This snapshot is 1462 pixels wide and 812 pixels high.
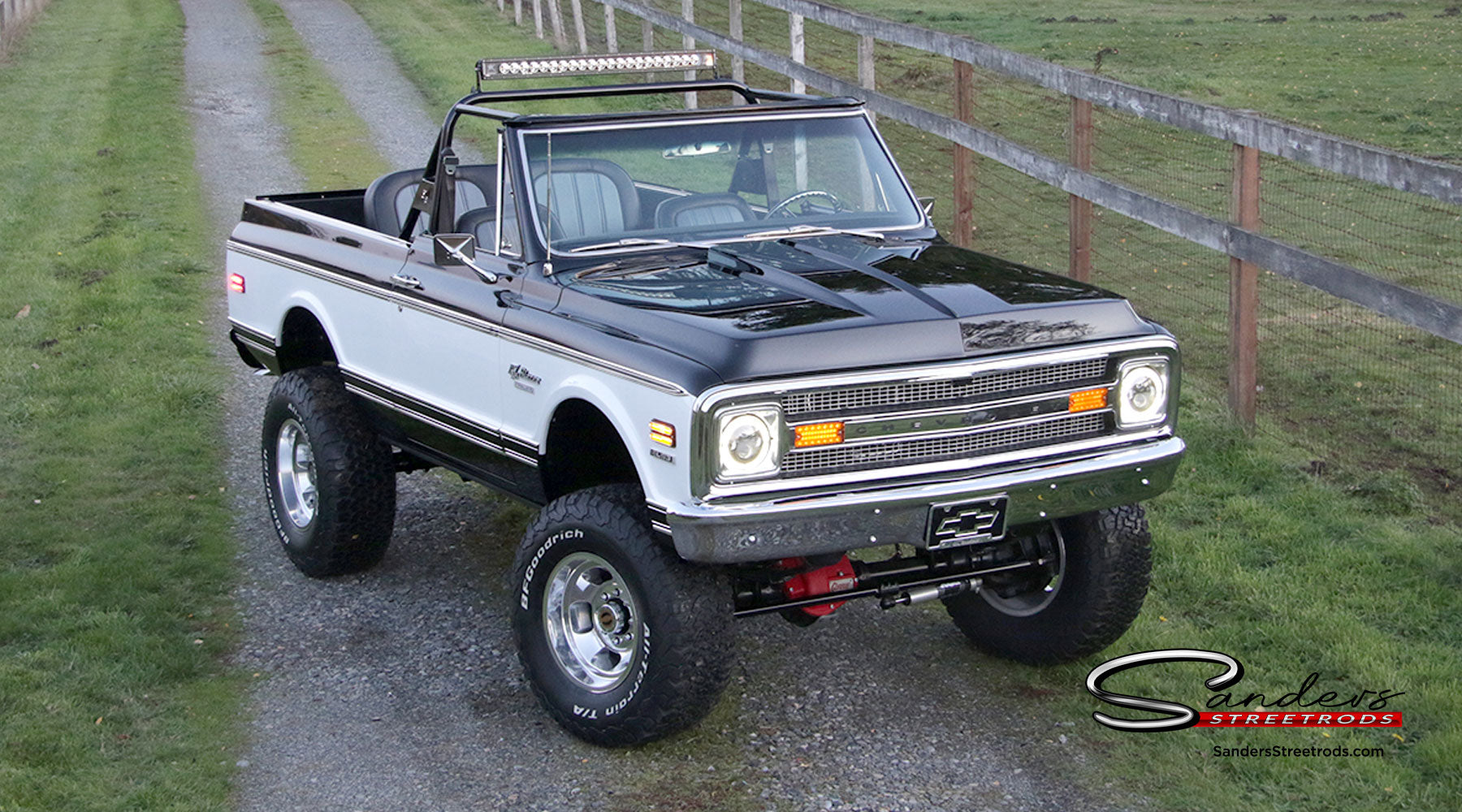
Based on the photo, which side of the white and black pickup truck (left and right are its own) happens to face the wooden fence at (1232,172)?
left

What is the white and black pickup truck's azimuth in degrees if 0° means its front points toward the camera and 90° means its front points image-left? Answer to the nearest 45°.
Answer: approximately 315°
